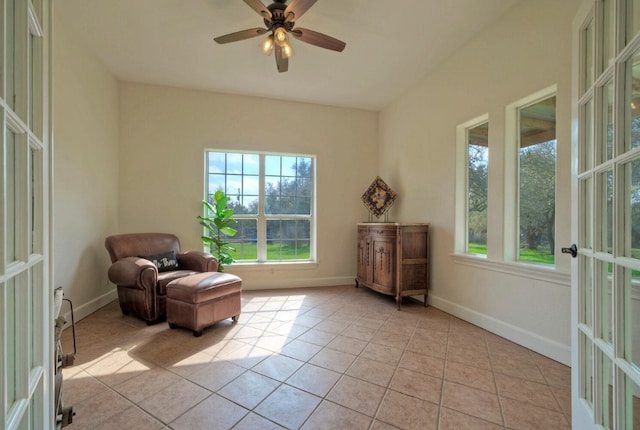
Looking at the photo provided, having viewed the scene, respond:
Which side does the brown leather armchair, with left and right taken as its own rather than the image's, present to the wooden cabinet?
front

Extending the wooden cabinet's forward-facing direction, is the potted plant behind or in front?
in front

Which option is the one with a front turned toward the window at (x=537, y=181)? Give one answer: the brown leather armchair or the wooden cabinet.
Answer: the brown leather armchair

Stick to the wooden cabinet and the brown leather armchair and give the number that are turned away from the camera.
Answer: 0

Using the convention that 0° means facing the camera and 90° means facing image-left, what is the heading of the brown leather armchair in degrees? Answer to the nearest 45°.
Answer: approximately 315°

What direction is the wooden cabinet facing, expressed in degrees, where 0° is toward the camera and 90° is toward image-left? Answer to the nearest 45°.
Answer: approximately 45°

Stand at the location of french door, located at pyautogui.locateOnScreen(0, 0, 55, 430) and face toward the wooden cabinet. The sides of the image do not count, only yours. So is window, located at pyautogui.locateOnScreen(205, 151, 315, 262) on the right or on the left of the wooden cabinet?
left

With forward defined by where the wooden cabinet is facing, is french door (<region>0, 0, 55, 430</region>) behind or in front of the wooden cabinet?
in front

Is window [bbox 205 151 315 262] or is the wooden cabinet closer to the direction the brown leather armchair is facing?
the wooden cabinet

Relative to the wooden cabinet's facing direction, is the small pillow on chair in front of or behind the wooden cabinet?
in front

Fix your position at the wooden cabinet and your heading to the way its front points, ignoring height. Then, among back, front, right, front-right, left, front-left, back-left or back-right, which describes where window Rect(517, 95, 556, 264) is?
left
